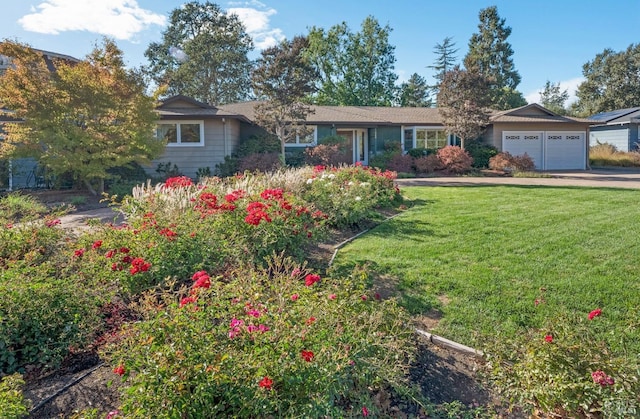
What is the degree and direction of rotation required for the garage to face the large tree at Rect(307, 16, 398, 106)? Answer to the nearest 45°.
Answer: approximately 135° to its right

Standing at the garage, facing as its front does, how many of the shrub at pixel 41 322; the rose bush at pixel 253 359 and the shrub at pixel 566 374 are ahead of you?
3

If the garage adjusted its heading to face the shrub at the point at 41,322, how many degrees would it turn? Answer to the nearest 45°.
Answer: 0° — it already faces it

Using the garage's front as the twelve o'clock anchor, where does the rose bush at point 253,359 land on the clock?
The rose bush is roughly at 12 o'clock from the garage.

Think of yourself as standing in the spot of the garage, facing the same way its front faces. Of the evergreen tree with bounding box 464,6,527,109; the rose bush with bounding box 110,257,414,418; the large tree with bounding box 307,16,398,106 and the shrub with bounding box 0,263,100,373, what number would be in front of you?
2

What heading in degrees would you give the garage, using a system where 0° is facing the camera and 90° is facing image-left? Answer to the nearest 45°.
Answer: approximately 0°

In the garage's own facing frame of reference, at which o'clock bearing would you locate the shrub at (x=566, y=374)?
The shrub is roughly at 12 o'clock from the garage.
